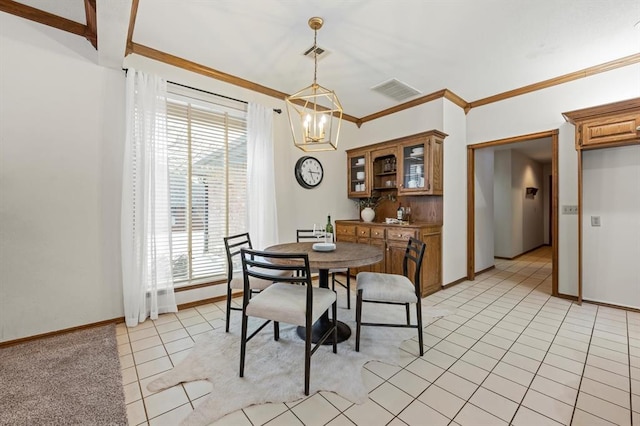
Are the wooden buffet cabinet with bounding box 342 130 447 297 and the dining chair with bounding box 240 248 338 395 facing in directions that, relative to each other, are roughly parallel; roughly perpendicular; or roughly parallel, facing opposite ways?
roughly parallel, facing opposite ways

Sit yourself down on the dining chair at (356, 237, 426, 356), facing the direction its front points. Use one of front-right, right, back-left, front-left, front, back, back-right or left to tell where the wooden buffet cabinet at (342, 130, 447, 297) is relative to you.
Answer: right

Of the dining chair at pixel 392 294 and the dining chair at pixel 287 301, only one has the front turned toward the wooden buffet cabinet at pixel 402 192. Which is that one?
the dining chair at pixel 287 301

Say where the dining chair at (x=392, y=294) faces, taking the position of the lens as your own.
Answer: facing to the left of the viewer

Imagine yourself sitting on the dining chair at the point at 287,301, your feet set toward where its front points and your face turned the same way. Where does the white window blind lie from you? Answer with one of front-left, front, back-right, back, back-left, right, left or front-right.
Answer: left

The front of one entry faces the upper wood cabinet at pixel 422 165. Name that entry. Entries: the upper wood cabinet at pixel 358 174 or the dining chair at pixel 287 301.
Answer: the dining chair

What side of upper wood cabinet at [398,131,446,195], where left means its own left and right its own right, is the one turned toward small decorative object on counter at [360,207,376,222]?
right

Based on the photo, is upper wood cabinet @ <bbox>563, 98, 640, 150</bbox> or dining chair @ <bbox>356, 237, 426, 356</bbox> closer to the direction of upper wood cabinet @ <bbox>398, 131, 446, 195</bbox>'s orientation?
the dining chair

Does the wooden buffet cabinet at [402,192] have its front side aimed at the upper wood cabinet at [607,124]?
no

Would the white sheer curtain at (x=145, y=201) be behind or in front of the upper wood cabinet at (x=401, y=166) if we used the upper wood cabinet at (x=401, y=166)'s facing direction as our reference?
in front

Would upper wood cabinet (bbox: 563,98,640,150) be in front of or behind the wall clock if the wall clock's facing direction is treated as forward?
in front

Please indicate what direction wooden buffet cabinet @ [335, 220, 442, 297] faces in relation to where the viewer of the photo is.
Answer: facing the viewer and to the left of the viewer

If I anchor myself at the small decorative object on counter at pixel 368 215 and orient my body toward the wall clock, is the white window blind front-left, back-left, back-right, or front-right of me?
front-left

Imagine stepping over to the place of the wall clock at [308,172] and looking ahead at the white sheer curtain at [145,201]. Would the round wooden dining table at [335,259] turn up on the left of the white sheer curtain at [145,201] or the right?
left
